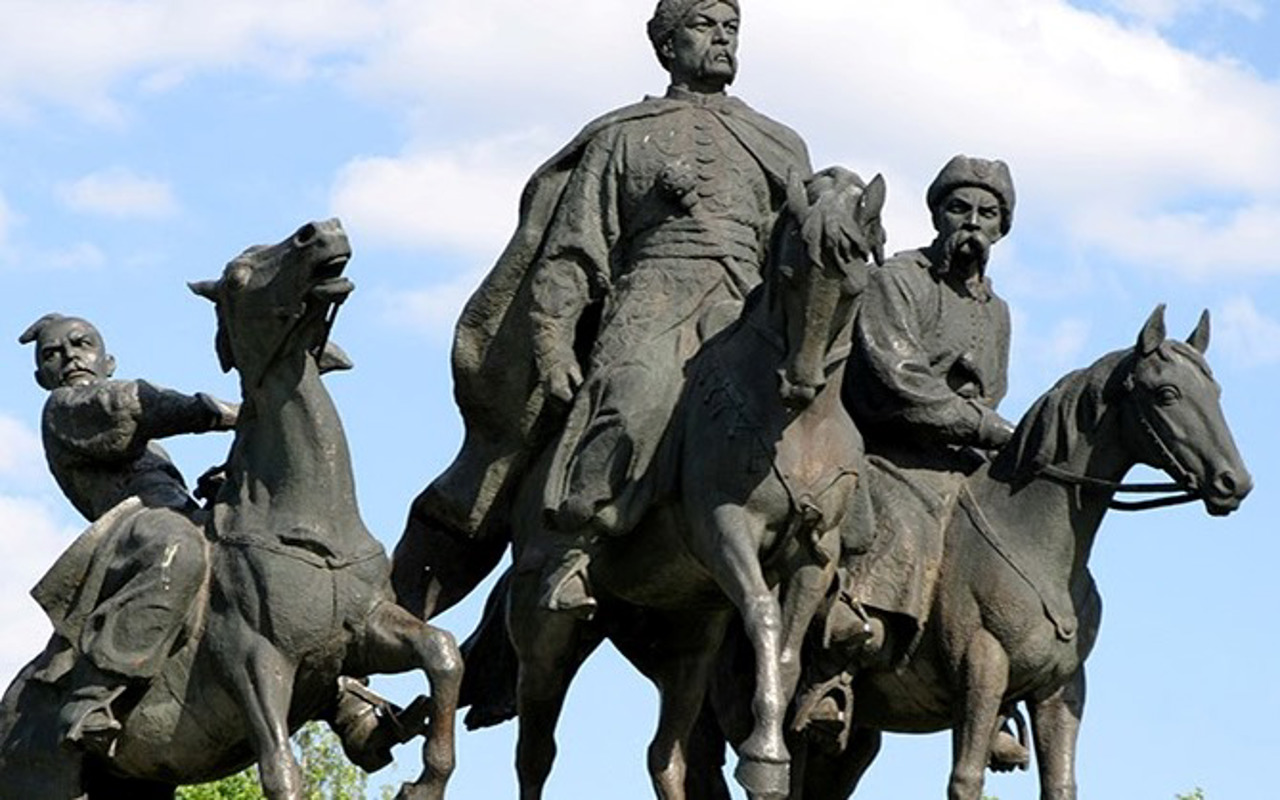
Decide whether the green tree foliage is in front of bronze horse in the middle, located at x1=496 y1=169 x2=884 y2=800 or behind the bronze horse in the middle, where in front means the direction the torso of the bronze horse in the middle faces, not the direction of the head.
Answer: behind

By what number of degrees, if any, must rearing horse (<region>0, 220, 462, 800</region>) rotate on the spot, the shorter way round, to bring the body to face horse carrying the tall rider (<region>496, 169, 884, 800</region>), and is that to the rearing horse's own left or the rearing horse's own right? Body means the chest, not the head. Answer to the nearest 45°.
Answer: approximately 45° to the rearing horse's own left

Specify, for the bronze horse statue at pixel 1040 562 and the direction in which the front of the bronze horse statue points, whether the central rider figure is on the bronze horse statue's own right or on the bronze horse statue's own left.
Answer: on the bronze horse statue's own right

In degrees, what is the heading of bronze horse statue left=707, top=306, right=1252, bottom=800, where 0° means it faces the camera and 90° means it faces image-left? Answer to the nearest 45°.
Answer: approximately 315°

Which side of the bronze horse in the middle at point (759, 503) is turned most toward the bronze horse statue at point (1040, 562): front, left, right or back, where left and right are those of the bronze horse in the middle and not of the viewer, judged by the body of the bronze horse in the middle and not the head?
left

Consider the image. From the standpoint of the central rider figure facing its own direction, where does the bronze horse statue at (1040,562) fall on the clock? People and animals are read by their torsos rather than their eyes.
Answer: The bronze horse statue is roughly at 10 o'clock from the central rider figure.

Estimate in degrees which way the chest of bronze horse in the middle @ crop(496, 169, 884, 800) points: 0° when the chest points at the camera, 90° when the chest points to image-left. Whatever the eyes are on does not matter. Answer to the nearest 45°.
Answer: approximately 315°
